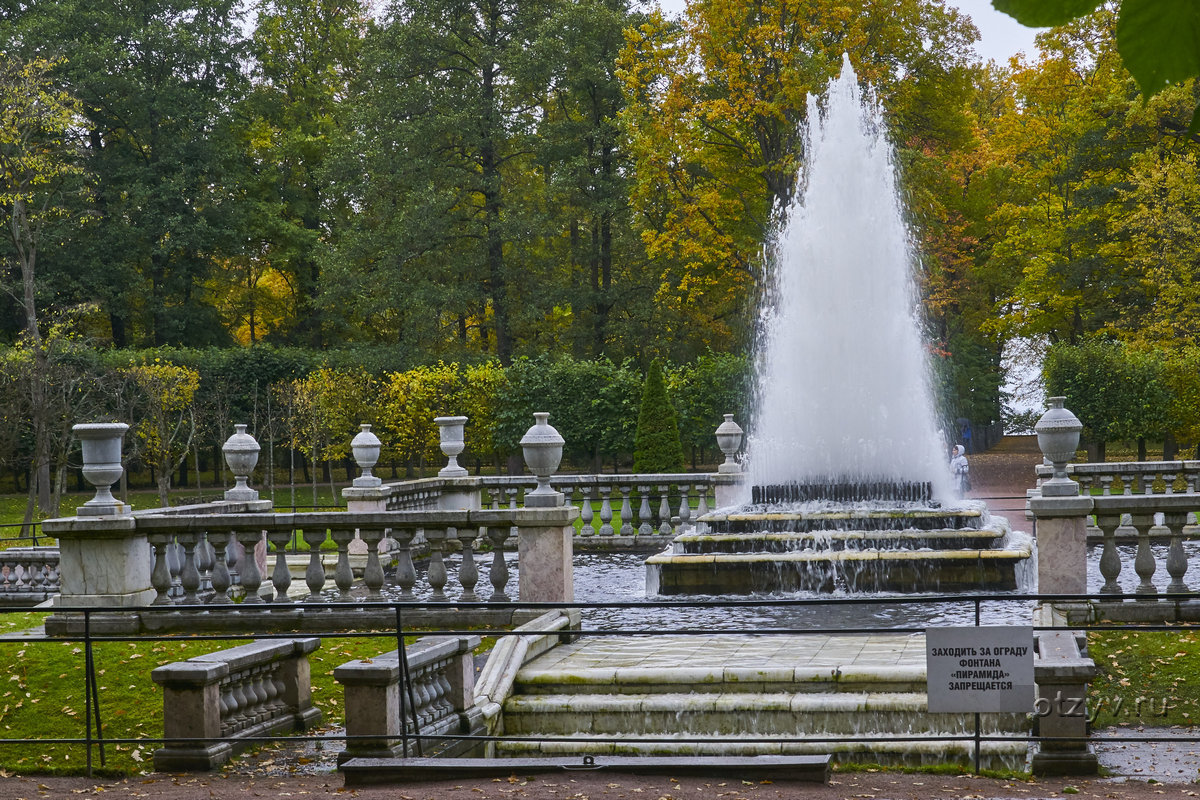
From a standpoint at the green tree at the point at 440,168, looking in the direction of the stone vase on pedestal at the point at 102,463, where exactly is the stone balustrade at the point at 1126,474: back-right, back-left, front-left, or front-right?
front-left

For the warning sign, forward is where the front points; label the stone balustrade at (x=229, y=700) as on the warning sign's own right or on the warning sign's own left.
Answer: on the warning sign's own right

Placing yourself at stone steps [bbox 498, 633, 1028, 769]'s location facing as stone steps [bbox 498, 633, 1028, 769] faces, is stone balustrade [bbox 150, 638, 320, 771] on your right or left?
on your right

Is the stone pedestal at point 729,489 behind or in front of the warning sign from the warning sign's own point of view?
behind

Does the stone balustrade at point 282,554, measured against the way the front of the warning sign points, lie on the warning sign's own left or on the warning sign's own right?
on the warning sign's own right

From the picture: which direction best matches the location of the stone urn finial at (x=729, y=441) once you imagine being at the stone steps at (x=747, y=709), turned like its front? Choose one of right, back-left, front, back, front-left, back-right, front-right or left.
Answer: back

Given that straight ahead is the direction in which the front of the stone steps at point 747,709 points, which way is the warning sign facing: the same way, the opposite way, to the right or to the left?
the same way

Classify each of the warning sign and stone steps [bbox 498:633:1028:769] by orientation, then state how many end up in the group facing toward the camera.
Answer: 2

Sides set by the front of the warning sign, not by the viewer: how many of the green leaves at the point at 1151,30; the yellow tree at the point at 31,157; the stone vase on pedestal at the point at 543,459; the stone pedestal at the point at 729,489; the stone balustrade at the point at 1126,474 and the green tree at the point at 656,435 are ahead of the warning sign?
1

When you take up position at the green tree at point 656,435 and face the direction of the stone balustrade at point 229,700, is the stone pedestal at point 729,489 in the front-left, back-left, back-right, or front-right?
front-left

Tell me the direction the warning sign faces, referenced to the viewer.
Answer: facing the viewer

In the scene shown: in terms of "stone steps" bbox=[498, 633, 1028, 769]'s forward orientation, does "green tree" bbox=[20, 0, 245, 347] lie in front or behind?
behind

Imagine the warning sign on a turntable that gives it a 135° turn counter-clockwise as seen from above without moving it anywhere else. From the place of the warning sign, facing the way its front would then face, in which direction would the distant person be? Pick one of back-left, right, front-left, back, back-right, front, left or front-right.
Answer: front-left

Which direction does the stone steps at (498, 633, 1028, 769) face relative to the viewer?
toward the camera

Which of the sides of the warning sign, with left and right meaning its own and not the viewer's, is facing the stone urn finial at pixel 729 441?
back

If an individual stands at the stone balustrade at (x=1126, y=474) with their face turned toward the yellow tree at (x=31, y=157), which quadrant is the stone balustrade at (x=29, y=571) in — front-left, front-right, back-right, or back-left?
front-left
